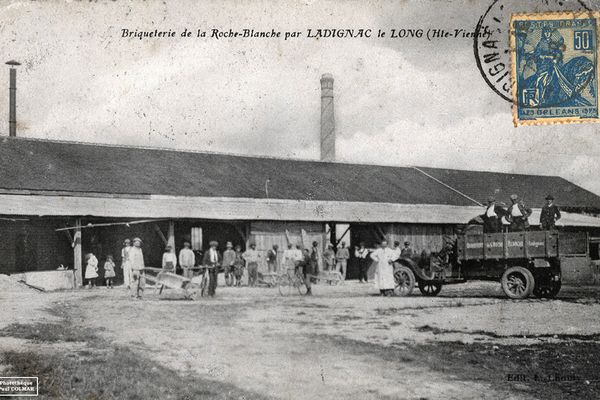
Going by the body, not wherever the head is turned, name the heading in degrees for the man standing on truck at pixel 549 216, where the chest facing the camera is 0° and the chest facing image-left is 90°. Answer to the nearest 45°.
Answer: approximately 0°

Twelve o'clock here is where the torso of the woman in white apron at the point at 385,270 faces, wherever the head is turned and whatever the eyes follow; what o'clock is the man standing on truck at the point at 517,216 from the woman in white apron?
The man standing on truck is roughly at 10 o'clock from the woman in white apron.

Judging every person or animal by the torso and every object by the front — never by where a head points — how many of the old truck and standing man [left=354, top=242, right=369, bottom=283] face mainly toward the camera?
1

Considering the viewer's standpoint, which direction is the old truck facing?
facing away from the viewer and to the left of the viewer

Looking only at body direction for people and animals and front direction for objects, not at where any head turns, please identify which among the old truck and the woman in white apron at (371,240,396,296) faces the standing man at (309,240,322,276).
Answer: the old truck
